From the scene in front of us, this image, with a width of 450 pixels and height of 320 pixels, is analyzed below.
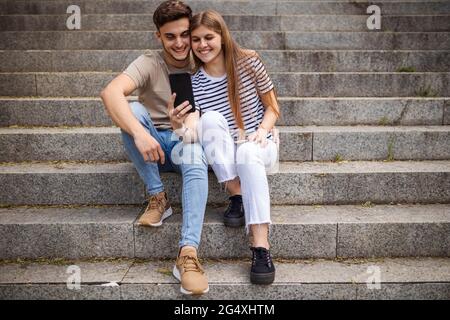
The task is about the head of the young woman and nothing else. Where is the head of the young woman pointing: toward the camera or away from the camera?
toward the camera

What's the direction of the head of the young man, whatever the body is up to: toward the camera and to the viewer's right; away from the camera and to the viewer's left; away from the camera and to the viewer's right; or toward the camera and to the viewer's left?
toward the camera and to the viewer's right

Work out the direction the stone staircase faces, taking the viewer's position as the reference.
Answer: facing the viewer
